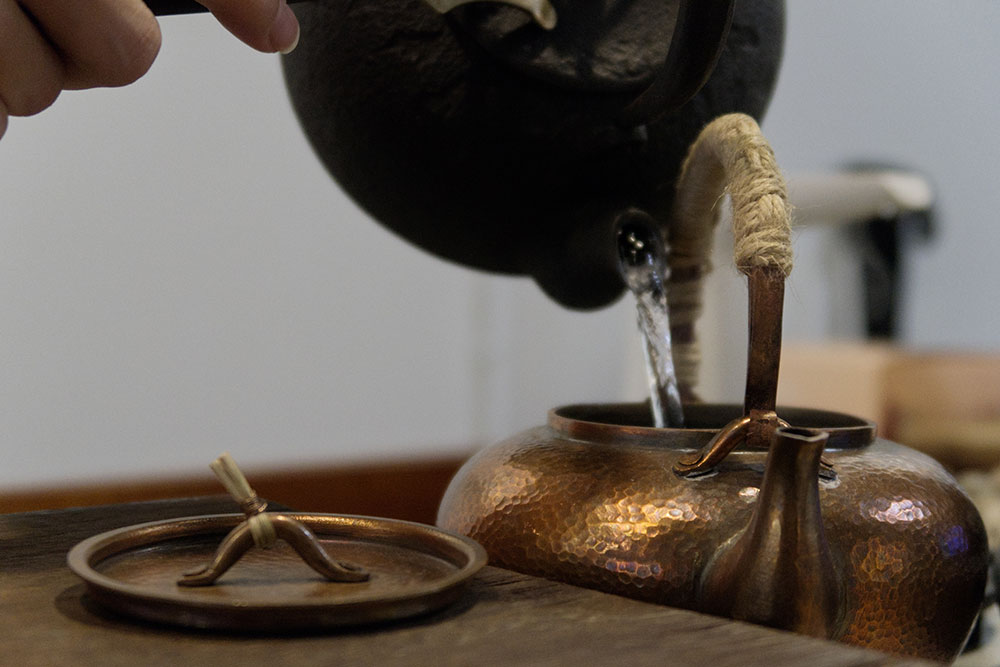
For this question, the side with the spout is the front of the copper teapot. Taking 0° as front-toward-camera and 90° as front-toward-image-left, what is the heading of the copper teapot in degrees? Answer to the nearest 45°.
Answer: approximately 0°
